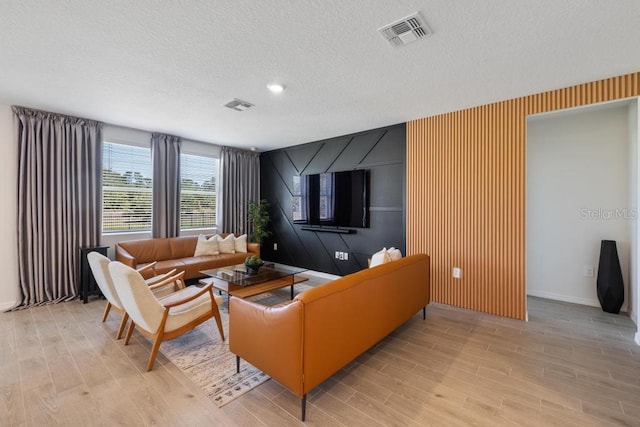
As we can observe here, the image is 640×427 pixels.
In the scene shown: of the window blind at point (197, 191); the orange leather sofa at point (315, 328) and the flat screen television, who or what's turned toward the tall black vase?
the window blind

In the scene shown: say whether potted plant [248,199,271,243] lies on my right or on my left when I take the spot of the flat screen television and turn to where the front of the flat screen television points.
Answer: on my right

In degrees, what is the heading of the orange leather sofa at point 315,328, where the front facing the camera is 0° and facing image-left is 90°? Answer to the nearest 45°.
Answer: approximately 135°

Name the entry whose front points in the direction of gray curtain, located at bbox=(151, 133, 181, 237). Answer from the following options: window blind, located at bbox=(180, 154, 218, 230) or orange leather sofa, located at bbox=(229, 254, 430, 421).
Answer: the orange leather sofa

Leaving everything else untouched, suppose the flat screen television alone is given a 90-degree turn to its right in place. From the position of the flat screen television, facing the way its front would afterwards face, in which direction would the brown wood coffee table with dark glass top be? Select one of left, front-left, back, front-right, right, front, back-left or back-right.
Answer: left

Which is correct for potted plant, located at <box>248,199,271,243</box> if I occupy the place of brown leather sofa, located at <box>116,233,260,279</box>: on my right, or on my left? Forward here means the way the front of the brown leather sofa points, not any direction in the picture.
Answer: on my left

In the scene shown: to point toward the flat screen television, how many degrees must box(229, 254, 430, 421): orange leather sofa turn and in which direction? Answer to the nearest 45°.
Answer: approximately 45° to its right

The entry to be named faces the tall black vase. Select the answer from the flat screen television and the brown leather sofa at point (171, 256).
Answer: the brown leather sofa

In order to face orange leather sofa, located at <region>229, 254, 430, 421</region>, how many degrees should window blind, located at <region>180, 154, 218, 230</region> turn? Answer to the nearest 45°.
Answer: approximately 45° to its right

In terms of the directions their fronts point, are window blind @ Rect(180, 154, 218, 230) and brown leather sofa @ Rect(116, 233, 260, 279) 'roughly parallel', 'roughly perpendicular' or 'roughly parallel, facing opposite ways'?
roughly parallel

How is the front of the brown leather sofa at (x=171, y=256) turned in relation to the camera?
facing the viewer and to the right of the viewer

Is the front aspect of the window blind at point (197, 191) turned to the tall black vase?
yes

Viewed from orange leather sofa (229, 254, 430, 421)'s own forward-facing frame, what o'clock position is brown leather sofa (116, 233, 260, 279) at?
The brown leather sofa is roughly at 12 o'clock from the orange leather sofa.

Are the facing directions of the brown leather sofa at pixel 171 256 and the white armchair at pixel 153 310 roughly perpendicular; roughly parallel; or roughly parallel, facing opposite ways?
roughly perpendicular
